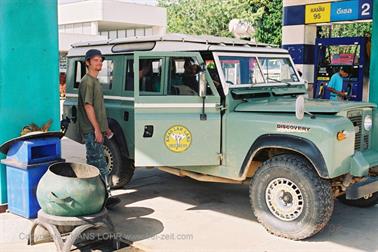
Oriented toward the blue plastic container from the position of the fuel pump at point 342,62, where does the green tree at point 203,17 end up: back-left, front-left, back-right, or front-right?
back-right

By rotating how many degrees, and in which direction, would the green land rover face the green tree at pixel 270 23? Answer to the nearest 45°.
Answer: approximately 135° to its left

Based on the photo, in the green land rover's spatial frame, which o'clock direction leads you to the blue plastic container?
The blue plastic container is roughly at 4 o'clock from the green land rover.

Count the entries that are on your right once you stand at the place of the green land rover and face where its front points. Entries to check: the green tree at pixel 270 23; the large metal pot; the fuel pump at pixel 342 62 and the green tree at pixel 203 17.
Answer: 1

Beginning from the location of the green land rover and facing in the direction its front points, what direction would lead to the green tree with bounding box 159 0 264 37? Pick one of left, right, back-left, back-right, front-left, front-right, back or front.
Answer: back-left

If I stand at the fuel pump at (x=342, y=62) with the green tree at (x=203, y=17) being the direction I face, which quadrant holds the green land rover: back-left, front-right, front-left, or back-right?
back-left

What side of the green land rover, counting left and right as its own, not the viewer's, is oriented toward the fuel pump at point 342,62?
left

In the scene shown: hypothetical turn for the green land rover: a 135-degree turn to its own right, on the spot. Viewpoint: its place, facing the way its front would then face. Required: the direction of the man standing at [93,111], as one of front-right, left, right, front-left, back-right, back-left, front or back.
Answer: front

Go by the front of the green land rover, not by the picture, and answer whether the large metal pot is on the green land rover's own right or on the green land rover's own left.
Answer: on the green land rover's own right

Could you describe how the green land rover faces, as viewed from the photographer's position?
facing the viewer and to the right of the viewer
